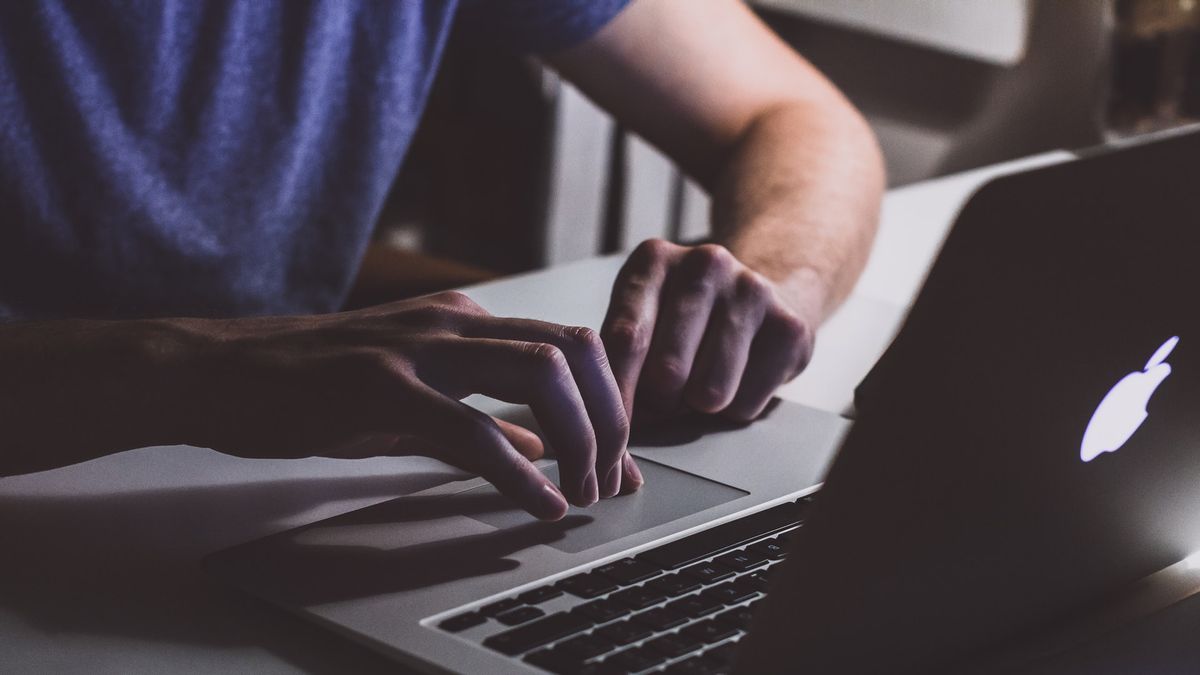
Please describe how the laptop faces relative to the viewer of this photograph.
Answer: facing away from the viewer and to the left of the viewer

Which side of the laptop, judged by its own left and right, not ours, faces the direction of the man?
front
